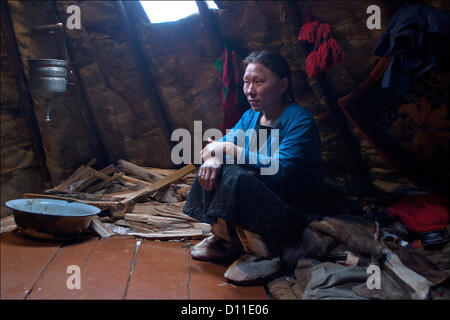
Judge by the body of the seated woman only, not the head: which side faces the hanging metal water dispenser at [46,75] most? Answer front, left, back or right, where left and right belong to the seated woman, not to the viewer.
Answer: right

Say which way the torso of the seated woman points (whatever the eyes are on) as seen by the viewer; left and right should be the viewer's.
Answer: facing the viewer and to the left of the viewer

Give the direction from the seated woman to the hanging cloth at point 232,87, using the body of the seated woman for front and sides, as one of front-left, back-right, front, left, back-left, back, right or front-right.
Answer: back-right

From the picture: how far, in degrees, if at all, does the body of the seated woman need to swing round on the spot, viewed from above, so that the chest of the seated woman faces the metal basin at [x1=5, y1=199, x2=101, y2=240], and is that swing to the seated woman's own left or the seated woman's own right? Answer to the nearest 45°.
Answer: approximately 45° to the seated woman's own right

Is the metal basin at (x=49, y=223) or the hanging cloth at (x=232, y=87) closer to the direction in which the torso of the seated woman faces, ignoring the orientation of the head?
the metal basin

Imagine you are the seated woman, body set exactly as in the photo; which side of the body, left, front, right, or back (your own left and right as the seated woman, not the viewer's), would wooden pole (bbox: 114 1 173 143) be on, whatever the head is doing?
right

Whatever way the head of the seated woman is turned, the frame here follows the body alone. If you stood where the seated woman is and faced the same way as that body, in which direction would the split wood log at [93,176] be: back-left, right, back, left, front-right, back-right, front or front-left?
right

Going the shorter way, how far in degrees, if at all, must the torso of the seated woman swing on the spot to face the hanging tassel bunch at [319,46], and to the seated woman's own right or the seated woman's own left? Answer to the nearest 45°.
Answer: approximately 180°

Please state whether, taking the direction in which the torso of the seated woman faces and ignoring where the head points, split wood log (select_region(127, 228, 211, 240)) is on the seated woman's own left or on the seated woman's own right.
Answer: on the seated woman's own right

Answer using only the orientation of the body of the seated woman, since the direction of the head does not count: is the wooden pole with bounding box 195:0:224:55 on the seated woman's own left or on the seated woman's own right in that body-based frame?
on the seated woman's own right
